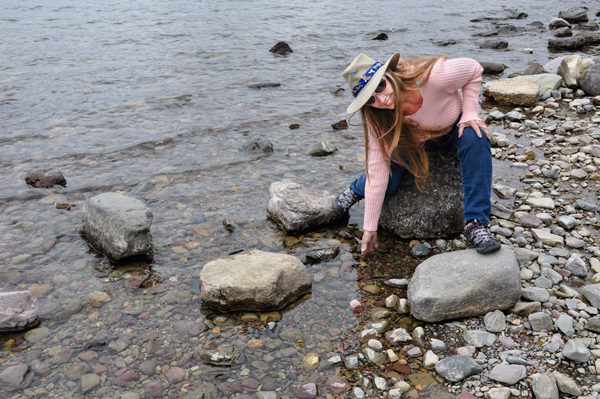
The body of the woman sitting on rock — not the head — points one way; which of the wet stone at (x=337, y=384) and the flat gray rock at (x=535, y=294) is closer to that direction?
the wet stone

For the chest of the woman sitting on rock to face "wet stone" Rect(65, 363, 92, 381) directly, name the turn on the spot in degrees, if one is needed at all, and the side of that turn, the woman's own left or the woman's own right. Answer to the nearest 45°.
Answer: approximately 45° to the woman's own right

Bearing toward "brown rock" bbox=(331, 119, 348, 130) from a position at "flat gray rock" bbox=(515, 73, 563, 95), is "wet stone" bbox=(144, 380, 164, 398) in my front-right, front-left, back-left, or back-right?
front-left

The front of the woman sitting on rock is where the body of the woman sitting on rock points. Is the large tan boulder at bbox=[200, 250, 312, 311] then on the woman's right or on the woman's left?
on the woman's right

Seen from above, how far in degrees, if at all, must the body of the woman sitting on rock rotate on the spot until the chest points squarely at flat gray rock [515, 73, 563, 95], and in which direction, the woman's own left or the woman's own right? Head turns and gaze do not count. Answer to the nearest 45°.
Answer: approximately 180°

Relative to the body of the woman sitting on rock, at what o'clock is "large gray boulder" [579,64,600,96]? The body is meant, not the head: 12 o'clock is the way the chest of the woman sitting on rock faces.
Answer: The large gray boulder is roughly at 7 o'clock from the woman sitting on rock.

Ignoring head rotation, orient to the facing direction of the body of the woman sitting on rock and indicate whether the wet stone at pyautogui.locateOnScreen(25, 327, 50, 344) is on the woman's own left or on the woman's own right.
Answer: on the woman's own right

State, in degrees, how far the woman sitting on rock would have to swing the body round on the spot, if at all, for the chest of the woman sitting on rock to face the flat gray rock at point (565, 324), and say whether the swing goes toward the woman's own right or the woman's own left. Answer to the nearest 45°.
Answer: approximately 45° to the woman's own left

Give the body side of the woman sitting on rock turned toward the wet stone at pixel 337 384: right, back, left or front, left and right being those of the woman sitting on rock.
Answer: front

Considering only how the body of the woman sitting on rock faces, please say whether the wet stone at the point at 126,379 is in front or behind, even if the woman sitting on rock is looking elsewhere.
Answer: in front

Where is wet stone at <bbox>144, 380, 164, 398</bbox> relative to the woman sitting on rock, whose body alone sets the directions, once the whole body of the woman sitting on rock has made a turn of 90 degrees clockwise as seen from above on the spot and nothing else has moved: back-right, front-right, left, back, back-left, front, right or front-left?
front-left

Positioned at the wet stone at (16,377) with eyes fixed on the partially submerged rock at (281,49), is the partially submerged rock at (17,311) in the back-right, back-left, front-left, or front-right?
front-left

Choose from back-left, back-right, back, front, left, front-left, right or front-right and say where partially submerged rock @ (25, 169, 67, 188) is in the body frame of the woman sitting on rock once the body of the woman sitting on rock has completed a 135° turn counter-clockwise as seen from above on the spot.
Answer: back-left

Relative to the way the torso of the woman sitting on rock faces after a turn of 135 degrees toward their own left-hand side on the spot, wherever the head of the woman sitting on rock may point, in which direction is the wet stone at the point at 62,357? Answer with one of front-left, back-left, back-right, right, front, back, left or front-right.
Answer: back

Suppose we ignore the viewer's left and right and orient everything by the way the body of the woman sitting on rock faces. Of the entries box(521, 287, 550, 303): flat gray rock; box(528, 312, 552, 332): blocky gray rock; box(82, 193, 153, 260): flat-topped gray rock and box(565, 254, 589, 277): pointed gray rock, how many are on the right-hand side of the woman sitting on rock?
1

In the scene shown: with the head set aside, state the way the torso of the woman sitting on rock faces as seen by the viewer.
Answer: toward the camera

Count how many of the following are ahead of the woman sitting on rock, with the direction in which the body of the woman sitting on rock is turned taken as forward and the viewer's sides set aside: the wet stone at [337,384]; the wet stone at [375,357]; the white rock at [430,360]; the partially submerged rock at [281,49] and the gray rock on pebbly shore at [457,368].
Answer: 4

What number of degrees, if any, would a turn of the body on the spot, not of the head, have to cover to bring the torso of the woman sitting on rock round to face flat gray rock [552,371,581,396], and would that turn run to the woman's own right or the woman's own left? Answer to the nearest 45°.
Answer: approximately 45° to the woman's own left
